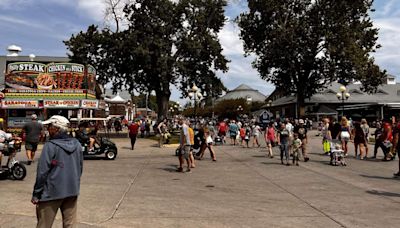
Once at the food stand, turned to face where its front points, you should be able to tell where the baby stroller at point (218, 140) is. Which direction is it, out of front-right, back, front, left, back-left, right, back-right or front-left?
front-left

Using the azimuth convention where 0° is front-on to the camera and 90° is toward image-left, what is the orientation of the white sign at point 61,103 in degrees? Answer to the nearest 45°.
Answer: approximately 0°

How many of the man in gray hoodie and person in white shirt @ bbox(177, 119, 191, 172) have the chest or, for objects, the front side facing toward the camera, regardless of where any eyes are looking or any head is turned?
0

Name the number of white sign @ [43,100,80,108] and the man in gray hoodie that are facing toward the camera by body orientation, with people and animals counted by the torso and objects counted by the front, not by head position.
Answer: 1

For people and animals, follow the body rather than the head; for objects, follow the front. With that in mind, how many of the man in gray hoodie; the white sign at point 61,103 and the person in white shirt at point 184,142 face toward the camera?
1

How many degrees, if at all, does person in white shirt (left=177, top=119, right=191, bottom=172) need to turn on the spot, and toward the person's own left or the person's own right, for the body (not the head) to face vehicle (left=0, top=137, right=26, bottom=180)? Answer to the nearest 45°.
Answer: approximately 45° to the person's own left

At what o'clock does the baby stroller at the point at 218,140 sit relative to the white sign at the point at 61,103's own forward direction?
The baby stroller is roughly at 10 o'clock from the white sign.

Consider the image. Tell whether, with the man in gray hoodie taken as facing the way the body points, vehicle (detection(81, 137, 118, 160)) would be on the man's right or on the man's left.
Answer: on the man's right

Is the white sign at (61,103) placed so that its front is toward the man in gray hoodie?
yes
